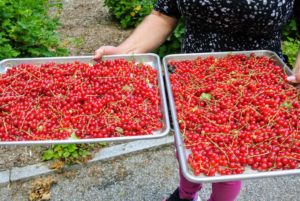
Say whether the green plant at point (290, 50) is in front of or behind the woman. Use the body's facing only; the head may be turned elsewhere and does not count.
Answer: behind

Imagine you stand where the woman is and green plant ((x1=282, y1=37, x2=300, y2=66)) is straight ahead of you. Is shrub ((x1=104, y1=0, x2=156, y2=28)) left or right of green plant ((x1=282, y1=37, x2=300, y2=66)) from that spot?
left

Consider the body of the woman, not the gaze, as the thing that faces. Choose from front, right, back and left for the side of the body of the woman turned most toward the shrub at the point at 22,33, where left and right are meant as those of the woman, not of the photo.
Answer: right

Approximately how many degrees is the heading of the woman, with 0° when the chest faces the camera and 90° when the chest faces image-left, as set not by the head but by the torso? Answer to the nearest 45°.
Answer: approximately 0°

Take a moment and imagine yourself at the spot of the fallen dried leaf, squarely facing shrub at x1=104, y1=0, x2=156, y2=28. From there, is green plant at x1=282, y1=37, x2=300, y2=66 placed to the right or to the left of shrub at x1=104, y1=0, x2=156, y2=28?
right
